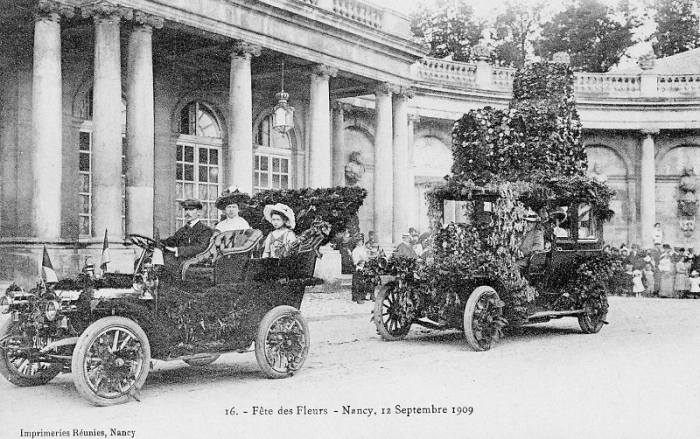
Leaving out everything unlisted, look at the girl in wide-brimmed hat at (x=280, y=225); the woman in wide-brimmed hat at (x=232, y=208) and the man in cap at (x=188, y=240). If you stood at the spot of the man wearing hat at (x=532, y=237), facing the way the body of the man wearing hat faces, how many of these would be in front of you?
3

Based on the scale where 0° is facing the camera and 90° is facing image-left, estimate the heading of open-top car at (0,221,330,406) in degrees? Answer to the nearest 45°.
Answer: approximately 45°

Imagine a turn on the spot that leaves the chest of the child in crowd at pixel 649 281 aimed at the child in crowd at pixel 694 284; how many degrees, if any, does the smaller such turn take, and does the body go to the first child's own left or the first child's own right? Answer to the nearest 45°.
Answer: approximately 45° to the first child's own left

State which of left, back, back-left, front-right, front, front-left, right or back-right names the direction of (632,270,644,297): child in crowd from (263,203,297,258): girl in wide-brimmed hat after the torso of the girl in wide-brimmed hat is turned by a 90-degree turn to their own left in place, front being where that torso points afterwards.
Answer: left

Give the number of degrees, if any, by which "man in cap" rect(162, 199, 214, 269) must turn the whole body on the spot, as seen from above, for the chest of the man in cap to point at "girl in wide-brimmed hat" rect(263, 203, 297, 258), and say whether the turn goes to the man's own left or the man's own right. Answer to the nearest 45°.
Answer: approximately 135° to the man's own left

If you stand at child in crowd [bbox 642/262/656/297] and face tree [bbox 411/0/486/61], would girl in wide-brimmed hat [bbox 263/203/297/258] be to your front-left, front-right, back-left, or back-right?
back-left

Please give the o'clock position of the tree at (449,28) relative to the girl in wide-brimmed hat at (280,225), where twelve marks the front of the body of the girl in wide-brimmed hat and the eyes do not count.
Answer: The tree is roughly at 5 o'clock from the girl in wide-brimmed hat.
